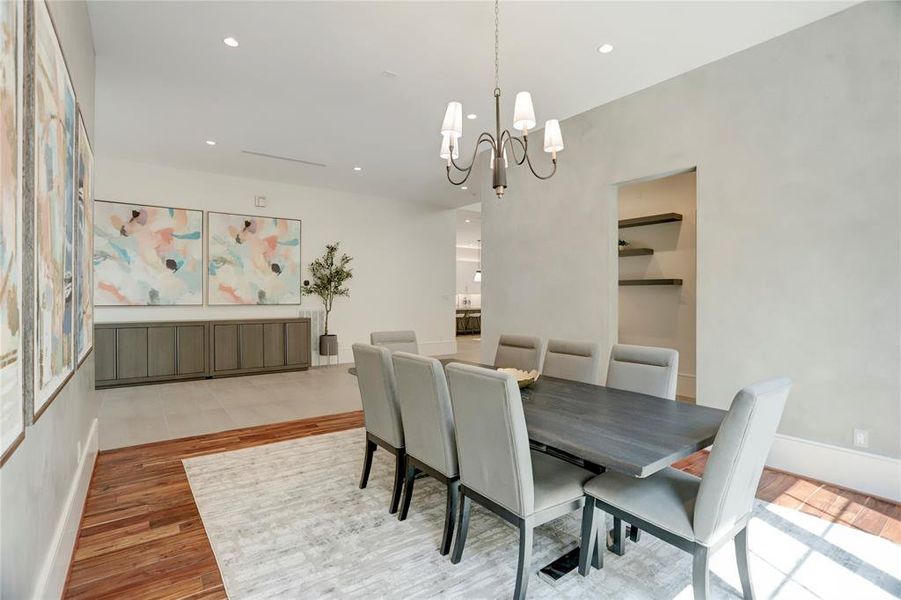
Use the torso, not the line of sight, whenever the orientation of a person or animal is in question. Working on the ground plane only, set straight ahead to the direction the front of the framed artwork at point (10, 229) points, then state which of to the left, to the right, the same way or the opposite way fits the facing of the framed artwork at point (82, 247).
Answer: the same way

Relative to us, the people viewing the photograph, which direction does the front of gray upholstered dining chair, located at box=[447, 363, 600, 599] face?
facing away from the viewer and to the right of the viewer

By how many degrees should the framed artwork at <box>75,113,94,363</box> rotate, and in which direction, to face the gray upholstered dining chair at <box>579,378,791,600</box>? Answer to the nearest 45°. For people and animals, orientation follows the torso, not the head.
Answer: approximately 45° to its right

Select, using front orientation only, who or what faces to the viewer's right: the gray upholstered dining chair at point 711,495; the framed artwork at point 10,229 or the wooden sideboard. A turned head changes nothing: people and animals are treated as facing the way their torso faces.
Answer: the framed artwork

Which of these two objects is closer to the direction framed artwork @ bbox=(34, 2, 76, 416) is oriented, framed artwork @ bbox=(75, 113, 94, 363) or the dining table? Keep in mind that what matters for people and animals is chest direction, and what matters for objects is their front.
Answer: the dining table

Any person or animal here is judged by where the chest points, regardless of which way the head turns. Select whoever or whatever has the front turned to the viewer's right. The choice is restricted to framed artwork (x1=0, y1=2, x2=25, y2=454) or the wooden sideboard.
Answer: the framed artwork

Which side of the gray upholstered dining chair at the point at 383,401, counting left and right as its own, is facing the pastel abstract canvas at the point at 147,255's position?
left

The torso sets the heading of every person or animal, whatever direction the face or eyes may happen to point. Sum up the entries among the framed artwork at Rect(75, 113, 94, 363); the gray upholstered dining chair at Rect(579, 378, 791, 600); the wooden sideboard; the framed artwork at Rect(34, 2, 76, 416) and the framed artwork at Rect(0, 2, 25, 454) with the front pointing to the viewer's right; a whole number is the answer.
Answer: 3

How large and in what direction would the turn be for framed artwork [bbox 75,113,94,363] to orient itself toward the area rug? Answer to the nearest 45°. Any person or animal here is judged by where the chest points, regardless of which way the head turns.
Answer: approximately 45° to its right

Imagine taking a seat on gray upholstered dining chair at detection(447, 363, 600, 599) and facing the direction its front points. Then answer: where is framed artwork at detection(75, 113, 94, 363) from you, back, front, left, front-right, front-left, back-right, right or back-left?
back-left

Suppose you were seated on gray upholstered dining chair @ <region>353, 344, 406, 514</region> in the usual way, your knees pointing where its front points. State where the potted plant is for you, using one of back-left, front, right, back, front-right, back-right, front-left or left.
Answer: front-left

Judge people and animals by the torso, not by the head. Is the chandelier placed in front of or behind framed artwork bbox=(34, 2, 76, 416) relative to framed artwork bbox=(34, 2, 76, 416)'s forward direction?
in front

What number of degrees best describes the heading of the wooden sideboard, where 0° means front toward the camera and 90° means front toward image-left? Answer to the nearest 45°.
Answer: approximately 0°

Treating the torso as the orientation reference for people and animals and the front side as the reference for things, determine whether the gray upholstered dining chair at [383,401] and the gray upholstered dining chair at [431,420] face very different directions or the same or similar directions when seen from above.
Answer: same or similar directions

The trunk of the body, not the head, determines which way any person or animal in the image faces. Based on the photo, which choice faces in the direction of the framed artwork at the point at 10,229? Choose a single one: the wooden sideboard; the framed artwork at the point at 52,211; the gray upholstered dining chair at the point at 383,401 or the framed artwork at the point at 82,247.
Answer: the wooden sideboard

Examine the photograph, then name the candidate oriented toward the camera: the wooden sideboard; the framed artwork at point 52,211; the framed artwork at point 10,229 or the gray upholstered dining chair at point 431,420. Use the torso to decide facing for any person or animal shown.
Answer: the wooden sideboard

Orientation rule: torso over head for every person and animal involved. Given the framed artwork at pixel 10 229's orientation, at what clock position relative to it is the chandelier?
The chandelier is roughly at 12 o'clock from the framed artwork.

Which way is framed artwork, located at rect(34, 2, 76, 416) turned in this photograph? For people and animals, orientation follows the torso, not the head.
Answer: to the viewer's right

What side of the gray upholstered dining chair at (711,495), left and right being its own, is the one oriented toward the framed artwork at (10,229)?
left

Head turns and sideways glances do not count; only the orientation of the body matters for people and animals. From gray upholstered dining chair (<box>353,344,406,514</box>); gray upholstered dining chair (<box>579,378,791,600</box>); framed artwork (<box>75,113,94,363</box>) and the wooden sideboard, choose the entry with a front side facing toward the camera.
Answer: the wooden sideboard

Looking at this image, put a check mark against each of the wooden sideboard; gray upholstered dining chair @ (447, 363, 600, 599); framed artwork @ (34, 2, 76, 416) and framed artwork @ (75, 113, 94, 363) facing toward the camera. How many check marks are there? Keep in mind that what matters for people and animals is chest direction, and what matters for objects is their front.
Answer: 1

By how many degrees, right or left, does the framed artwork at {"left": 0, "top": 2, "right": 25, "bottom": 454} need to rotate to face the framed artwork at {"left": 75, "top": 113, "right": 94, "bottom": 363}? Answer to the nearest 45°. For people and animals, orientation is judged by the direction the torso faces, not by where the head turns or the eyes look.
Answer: approximately 90° to its left
